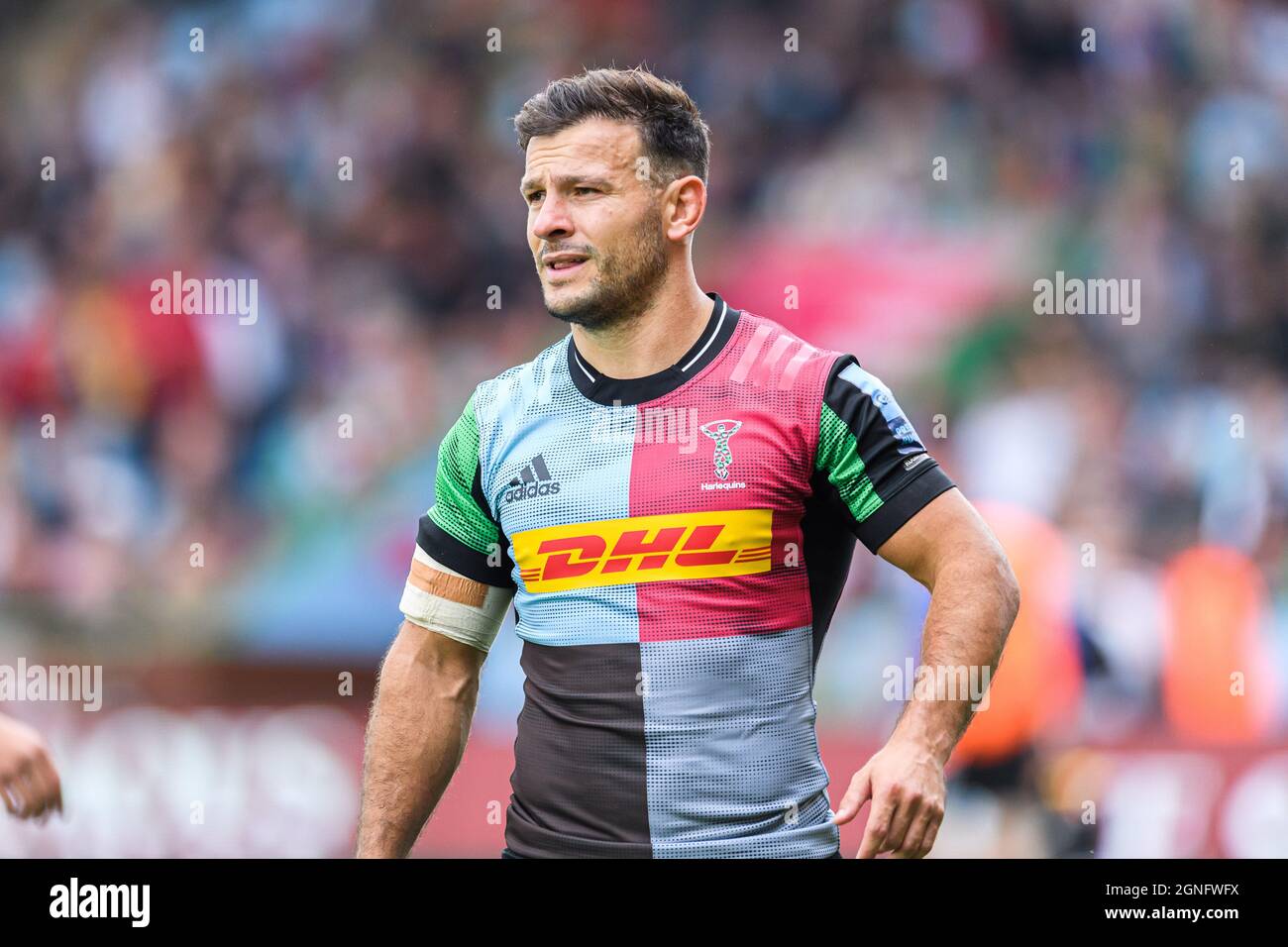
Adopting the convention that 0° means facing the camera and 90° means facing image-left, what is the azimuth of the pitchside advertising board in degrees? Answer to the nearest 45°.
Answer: approximately 0°

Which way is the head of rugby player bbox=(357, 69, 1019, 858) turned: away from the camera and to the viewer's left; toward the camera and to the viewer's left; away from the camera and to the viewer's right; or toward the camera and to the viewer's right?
toward the camera and to the viewer's left

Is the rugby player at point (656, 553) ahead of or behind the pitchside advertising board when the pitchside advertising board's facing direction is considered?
ahead
